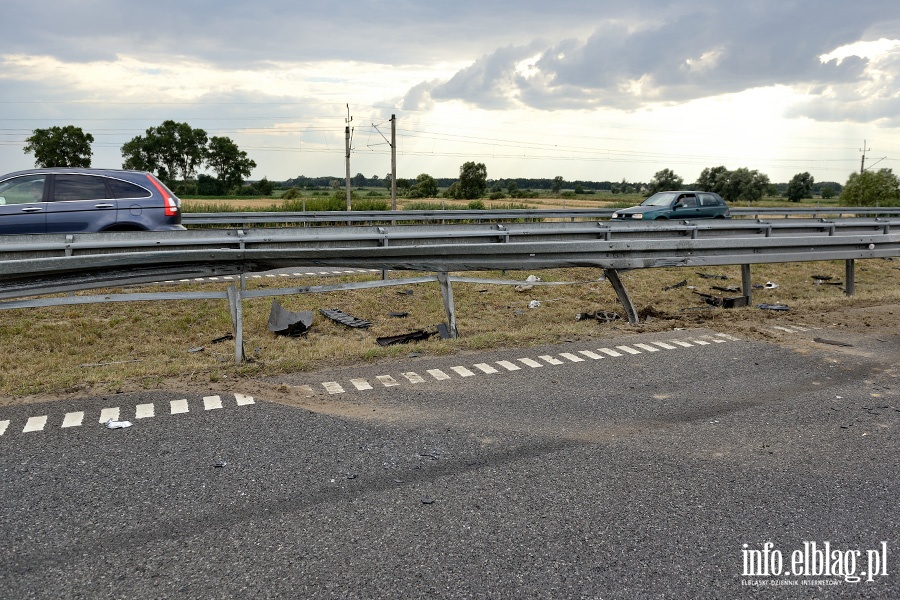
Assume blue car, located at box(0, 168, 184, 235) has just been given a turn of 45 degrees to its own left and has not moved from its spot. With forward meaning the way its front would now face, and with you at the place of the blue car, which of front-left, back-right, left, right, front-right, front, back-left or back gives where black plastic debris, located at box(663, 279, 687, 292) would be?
back-left

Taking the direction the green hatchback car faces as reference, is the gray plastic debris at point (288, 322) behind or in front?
in front

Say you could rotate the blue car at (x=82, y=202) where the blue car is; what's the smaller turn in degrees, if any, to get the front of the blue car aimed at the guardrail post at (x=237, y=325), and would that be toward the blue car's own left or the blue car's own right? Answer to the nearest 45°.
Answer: approximately 90° to the blue car's own left

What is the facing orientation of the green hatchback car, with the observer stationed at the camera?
facing the viewer and to the left of the viewer

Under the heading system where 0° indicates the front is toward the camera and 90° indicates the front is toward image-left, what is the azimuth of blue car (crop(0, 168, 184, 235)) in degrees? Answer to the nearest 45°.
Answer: approximately 90°

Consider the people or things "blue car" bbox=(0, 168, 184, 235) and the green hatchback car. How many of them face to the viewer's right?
0

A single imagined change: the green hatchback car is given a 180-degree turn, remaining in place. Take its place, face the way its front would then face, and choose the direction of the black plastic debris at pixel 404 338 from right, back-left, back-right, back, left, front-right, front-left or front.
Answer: back-right

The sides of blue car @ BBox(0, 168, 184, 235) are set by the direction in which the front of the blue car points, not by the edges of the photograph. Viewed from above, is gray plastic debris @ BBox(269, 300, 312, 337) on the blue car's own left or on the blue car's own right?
on the blue car's own left

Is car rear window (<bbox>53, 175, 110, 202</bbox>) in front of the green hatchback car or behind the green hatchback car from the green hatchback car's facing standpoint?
in front

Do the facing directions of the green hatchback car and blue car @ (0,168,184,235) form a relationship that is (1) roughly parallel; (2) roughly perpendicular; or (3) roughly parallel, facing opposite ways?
roughly parallel

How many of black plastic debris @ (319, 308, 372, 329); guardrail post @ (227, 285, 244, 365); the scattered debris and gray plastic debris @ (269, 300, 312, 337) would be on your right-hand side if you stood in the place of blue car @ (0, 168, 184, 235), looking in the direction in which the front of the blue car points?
0

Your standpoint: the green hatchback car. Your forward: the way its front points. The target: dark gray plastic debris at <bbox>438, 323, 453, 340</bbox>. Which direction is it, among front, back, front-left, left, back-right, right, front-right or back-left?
front-left

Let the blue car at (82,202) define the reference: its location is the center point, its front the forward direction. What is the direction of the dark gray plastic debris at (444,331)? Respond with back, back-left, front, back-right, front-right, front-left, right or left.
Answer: back-left

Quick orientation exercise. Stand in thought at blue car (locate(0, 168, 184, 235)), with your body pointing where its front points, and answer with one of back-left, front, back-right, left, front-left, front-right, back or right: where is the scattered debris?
back-left

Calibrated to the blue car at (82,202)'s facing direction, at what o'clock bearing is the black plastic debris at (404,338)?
The black plastic debris is roughly at 8 o'clock from the blue car.

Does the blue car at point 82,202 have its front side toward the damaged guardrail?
no

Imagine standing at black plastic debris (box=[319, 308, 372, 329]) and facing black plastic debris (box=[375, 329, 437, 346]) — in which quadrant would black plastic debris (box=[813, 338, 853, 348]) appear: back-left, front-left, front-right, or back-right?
front-left
